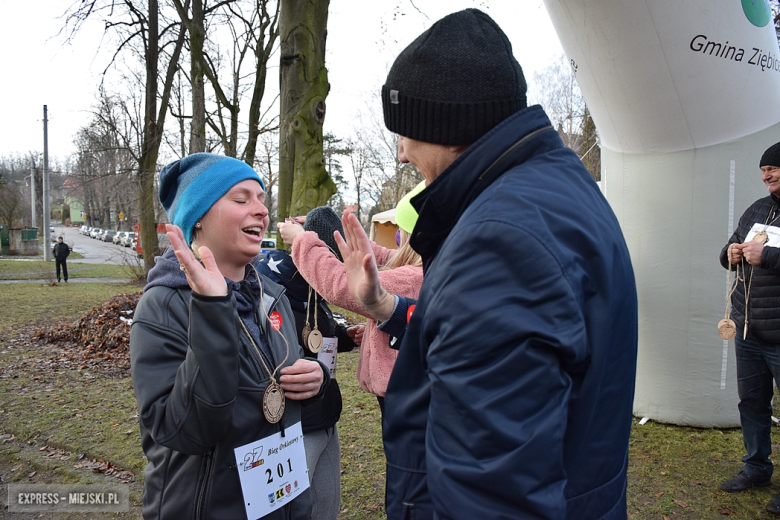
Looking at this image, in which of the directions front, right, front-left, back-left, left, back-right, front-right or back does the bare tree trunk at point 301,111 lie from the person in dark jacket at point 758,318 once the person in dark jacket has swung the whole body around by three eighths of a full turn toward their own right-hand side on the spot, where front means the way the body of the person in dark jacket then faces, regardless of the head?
left

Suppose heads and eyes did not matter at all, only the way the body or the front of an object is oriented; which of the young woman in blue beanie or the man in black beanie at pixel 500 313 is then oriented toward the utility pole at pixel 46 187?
the man in black beanie

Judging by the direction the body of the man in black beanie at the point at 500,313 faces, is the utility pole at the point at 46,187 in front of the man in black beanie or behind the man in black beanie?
in front

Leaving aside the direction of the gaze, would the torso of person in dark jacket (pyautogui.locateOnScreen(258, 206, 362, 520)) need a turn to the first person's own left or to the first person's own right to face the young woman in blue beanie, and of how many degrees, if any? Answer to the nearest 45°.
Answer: approximately 45° to the first person's own right

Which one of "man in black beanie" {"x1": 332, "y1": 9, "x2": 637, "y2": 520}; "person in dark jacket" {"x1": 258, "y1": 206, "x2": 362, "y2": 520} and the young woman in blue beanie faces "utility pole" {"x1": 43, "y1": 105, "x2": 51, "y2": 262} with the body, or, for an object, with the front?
the man in black beanie

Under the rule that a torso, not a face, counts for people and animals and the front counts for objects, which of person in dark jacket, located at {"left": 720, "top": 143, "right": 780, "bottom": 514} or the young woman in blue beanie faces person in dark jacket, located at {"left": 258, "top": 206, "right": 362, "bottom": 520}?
person in dark jacket, located at {"left": 720, "top": 143, "right": 780, "bottom": 514}

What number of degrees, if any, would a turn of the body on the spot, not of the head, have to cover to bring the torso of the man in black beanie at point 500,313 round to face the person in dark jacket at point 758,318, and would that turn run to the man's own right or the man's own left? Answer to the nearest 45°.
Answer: approximately 90° to the man's own right

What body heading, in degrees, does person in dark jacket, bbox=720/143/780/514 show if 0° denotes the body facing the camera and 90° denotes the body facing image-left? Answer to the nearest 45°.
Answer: approximately 45°

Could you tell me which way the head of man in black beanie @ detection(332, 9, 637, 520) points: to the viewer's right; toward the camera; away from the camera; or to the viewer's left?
to the viewer's left

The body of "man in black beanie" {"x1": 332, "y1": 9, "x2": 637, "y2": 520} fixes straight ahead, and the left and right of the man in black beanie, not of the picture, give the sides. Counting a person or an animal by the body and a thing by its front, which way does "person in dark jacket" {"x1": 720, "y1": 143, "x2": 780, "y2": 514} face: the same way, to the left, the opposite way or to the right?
to the left

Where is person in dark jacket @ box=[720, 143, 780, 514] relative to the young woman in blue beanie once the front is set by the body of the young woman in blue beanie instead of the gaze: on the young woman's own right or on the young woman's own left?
on the young woman's own left
